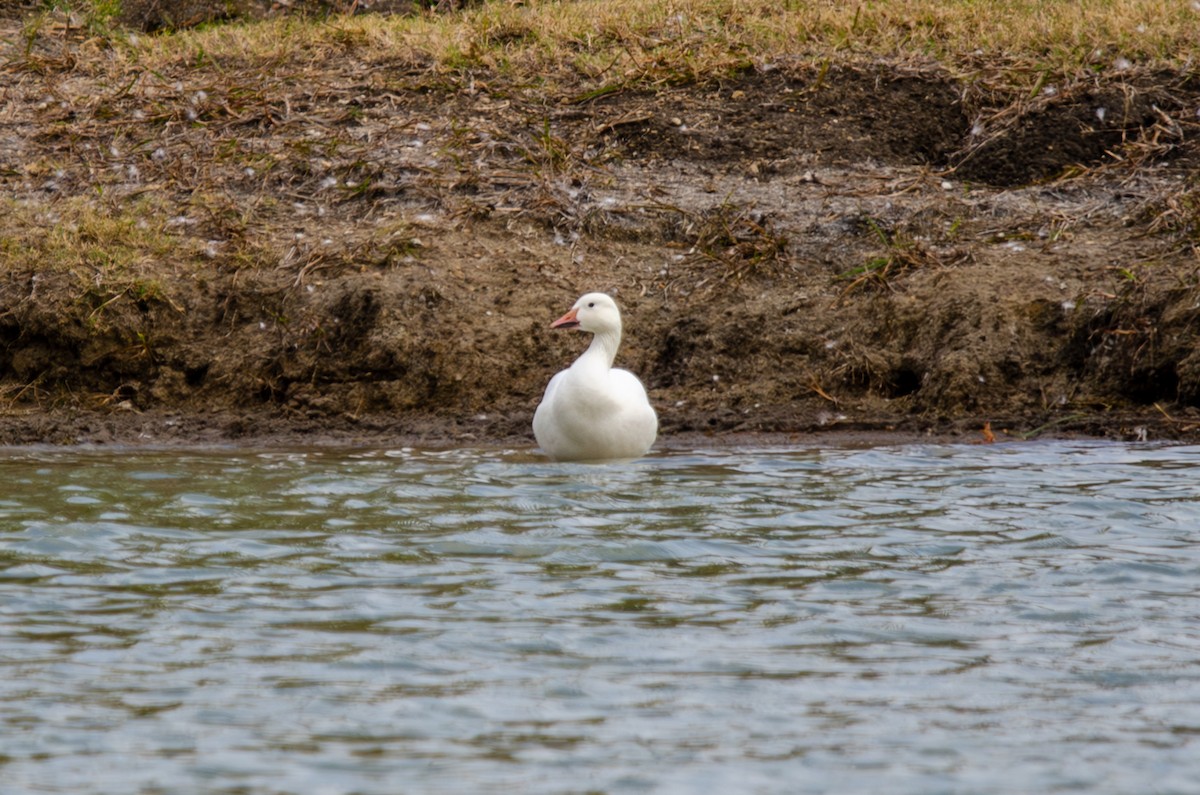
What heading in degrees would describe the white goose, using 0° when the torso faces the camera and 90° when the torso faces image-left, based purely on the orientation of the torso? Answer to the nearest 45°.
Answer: approximately 0°
